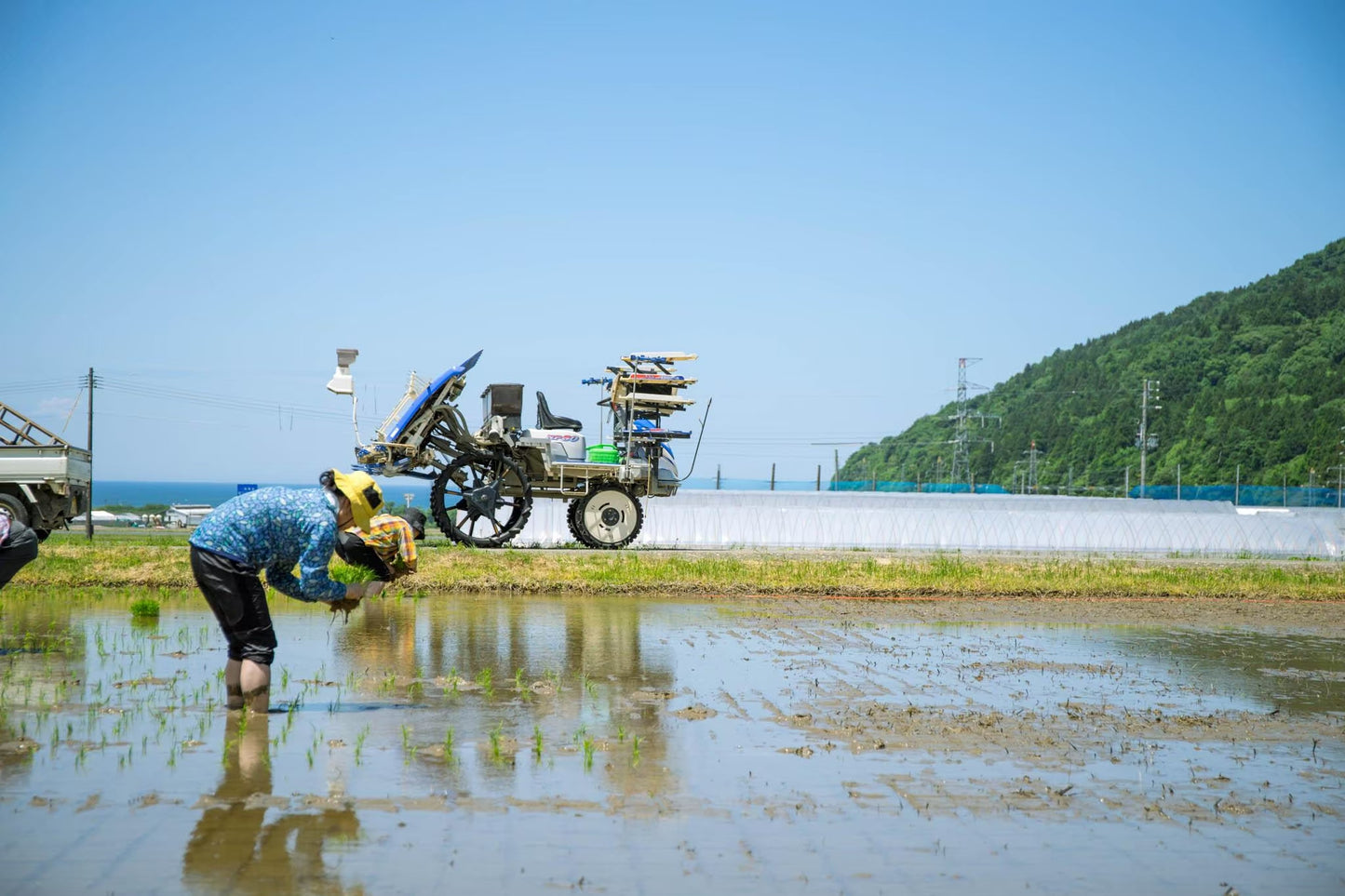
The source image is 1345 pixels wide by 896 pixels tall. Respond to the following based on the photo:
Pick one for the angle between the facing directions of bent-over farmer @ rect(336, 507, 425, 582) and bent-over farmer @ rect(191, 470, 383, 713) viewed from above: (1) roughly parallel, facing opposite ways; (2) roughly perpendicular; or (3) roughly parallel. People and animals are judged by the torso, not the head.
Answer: roughly parallel

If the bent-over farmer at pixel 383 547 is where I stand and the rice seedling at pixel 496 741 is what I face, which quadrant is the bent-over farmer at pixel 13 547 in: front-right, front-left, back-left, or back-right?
back-right

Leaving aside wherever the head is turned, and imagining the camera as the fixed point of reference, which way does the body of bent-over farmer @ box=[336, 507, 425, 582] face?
to the viewer's right

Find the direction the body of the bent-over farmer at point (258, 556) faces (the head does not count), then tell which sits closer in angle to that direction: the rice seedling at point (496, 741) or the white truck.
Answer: the rice seedling

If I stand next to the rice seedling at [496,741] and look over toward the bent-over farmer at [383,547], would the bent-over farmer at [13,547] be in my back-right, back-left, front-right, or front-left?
front-left

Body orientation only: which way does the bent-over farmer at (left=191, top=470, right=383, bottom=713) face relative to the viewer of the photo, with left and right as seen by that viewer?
facing to the right of the viewer

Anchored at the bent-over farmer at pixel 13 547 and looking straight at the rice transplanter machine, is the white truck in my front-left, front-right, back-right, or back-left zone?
front-left

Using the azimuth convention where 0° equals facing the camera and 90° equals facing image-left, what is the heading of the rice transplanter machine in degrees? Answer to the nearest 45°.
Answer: approximately 270°
